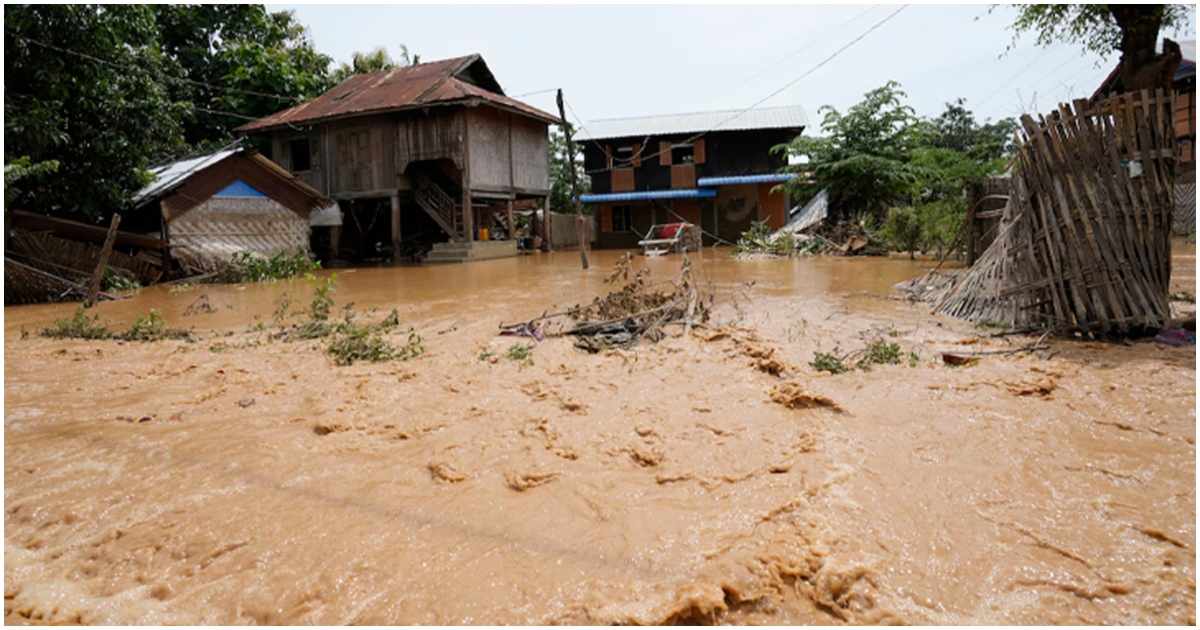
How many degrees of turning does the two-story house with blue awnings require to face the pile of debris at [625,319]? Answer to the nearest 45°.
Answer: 0° — it already faces it

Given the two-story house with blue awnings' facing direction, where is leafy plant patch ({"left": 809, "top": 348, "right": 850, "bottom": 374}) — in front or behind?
in front

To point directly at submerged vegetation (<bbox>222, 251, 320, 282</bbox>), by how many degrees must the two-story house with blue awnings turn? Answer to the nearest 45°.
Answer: approximately 45° to its right

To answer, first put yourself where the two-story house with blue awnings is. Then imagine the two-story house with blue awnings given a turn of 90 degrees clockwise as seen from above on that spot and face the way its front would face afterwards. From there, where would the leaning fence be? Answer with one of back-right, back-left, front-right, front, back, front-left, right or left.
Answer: left

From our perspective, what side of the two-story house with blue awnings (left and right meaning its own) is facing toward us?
front

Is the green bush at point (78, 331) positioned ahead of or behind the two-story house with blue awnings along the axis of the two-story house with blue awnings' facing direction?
ahead

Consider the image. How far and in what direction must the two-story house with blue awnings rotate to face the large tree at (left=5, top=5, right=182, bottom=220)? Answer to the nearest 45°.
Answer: approximately 45° to its right

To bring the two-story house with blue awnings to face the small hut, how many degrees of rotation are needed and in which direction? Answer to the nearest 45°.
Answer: approximately 45° to its right

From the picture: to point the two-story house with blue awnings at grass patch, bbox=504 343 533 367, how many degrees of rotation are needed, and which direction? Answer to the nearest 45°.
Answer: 0° — it already faces it
